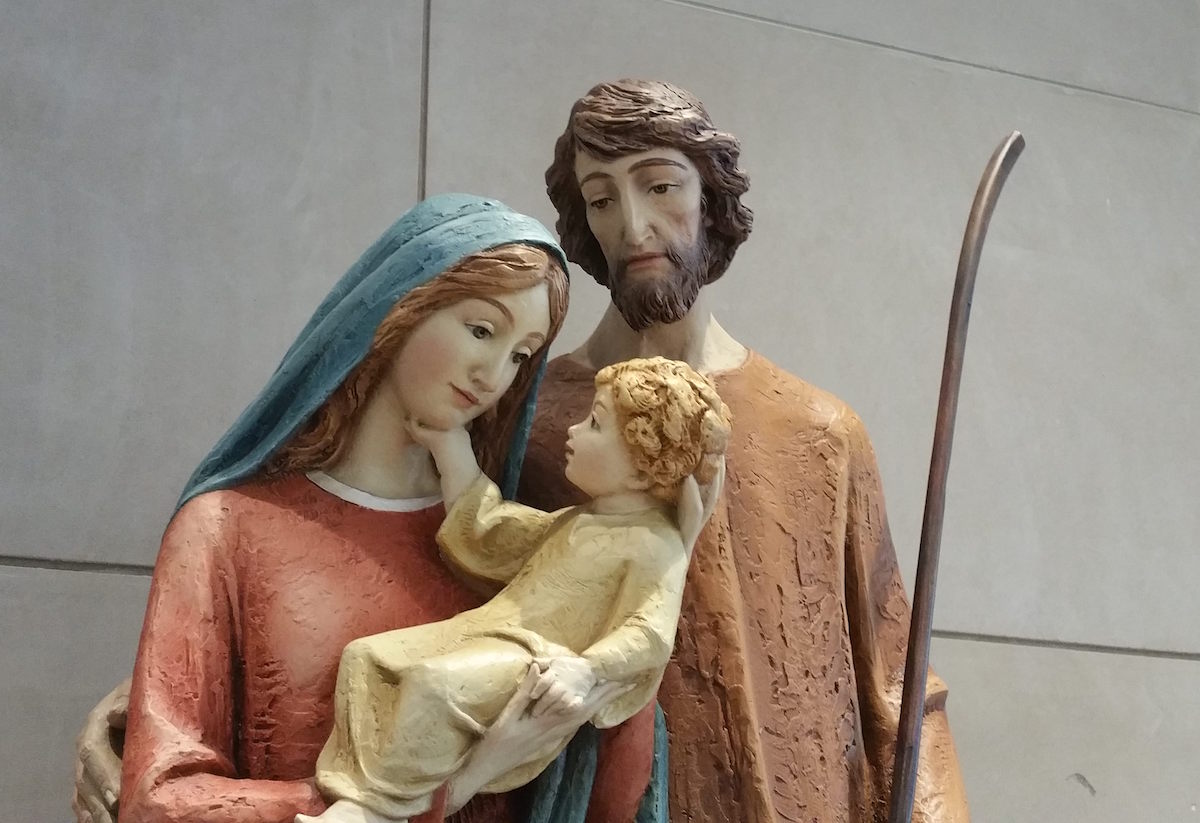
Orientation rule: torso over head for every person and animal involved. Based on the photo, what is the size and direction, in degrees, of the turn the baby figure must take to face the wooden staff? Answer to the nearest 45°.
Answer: approximately 180°

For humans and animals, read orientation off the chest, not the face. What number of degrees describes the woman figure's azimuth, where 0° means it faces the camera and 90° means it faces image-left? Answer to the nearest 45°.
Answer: approximately 315°

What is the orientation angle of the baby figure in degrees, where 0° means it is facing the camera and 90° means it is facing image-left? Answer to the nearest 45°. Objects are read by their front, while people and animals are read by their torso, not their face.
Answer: approximately 45°

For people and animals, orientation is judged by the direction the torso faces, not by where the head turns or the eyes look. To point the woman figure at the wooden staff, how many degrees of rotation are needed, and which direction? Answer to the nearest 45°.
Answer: approximately 45° to its left
